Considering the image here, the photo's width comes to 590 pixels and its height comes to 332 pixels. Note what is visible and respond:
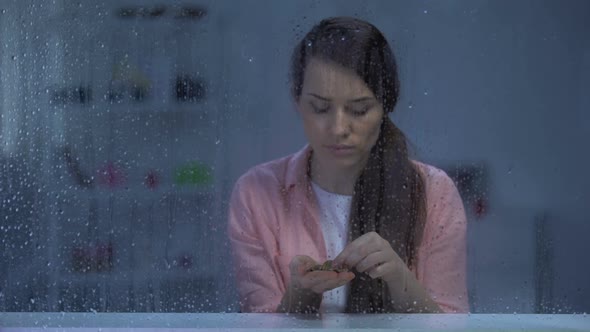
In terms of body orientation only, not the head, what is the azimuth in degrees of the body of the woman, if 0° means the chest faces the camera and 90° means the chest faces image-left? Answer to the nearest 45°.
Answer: approximately 0°
